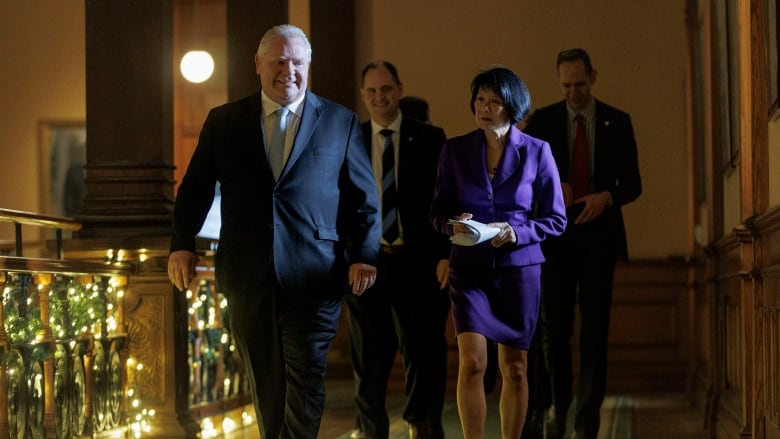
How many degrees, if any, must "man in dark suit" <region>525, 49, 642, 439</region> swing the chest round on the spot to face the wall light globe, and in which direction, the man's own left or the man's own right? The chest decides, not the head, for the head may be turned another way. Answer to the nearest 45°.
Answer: approximately 135° to the man's own right

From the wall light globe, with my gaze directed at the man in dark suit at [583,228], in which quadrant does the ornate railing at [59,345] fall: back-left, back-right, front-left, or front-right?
front-right

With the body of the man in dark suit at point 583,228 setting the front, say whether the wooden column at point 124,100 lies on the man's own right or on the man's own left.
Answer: on the man's own right

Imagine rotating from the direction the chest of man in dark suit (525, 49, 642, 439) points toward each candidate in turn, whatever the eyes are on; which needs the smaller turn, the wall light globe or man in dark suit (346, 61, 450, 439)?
the man in dark suit

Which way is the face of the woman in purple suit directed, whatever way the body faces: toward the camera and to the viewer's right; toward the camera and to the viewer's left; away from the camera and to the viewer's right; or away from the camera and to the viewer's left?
toward the camera and to the viewer's left

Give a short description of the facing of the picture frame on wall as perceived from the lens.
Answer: facing the viewer

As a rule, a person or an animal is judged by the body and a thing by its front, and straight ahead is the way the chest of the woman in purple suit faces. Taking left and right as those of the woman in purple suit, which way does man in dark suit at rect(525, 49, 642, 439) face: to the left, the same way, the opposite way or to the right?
the same way

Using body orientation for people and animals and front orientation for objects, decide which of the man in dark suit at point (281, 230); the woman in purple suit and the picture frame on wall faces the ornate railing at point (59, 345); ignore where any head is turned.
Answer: the picture frame on wall

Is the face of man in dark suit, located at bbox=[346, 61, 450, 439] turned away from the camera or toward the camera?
toward the camera

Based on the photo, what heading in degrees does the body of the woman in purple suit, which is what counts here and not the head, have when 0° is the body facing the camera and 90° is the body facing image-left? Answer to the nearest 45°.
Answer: approximately 0°

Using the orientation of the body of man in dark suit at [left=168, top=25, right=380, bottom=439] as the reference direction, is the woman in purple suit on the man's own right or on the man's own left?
on the man's own left

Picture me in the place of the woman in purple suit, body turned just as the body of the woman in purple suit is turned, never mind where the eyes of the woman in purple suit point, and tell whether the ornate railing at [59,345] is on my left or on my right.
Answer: on my right

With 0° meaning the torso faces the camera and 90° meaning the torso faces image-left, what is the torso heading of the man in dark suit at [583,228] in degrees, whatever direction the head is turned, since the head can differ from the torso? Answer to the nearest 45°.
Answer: approximately 0°
